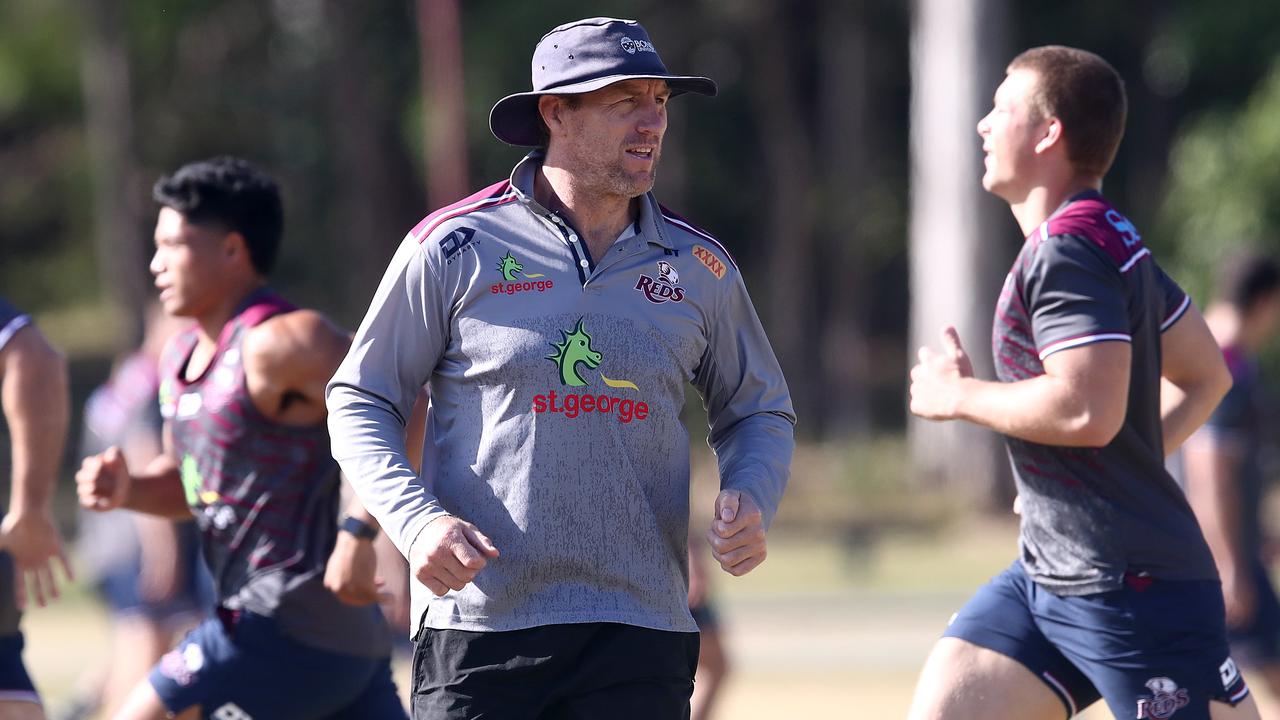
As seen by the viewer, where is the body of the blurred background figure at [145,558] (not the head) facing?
to the viewer's left

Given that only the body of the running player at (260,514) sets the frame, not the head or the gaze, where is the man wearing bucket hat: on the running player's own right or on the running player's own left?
on the running player's own left

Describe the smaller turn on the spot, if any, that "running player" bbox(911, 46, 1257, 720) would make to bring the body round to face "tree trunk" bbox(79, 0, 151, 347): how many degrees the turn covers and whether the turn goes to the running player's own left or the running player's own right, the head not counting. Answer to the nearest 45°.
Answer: approximately 45° to the running player's own right

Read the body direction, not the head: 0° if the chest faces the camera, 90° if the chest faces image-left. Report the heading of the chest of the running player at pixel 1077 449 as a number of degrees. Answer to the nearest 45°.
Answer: approximately 90°

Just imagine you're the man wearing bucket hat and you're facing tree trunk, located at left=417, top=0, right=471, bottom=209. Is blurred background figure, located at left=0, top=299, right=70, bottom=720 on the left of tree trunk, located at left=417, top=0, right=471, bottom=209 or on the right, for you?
left

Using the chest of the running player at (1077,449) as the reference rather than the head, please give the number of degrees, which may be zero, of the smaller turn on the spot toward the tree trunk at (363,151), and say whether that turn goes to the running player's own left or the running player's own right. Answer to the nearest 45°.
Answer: approximately 45° to the running player's own right

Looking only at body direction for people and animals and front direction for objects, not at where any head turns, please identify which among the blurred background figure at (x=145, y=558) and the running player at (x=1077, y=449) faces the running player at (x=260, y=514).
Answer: the running player at (x=1077, y=449)

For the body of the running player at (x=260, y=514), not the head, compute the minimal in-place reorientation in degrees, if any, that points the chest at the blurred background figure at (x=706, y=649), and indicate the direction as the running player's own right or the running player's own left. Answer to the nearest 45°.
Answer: approximately 135° to the running player's own right

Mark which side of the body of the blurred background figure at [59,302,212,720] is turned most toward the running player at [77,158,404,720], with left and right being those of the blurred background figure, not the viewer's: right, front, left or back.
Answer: left

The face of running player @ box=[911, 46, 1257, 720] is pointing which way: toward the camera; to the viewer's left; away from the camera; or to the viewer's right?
to the viewer's left

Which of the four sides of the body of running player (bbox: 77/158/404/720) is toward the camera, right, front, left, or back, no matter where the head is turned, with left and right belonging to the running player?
left

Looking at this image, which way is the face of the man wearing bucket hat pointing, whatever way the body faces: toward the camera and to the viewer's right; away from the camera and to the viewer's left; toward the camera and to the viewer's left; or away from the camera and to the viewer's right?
toward the camera and to the viewer's right

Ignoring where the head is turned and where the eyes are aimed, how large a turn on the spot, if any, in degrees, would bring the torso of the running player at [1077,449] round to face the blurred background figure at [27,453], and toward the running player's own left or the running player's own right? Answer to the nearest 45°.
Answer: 0° — they already face them
